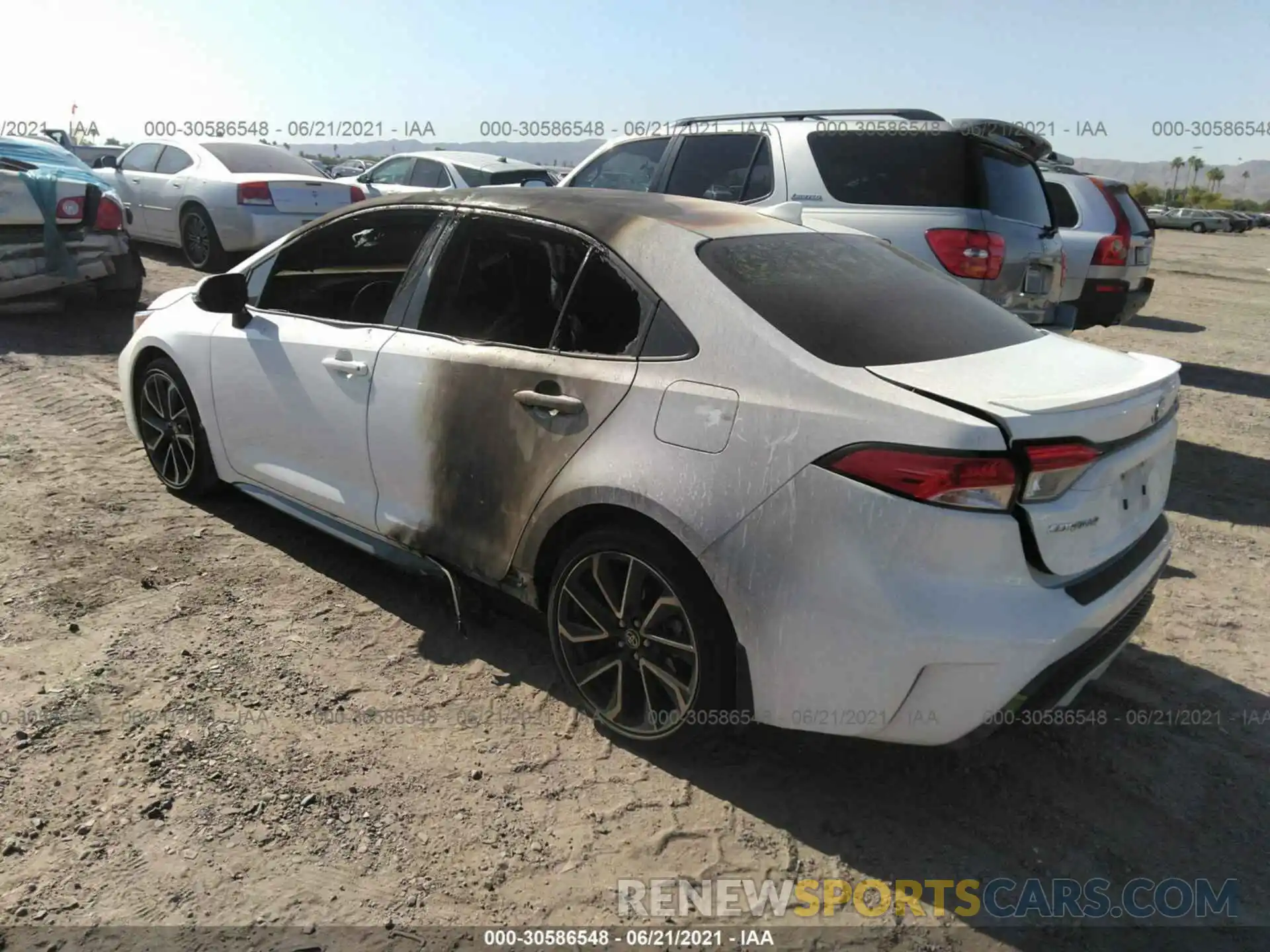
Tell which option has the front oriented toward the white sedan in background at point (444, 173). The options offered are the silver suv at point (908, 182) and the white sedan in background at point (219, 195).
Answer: the silver suv

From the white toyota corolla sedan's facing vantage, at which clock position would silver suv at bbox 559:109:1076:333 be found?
The silver suv is roughly at 2 o'clock from the white toyota corolla sedan.

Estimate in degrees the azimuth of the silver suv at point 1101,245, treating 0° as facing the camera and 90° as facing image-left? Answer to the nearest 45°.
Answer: approximately 135°

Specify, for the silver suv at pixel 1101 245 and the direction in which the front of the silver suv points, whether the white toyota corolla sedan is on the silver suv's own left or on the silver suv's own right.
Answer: on the silver suv's own left

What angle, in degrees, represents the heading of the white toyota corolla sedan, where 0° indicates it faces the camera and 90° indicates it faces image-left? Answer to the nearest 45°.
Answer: approximately 135°

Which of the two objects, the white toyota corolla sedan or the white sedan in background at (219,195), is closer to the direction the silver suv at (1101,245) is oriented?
the white sedan in background

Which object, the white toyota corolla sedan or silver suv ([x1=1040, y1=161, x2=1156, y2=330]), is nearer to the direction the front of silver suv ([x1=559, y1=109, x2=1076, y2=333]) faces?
the silver suv

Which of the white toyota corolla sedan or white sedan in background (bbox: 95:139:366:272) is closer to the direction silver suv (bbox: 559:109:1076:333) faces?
the white sedan in background

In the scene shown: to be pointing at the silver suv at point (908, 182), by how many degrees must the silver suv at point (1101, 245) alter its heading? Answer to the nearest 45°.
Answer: approximately 135° to its left

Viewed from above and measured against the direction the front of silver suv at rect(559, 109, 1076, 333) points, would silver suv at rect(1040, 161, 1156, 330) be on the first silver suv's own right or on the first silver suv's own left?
on the first silver suv's own right

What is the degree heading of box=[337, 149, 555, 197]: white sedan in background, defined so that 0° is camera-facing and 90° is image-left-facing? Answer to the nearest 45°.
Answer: approximately 135°

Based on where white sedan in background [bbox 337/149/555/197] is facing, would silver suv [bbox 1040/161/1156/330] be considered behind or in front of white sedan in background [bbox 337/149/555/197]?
behind

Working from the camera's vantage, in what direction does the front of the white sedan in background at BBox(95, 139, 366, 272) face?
facing away from the viewer and to the left of the viewer

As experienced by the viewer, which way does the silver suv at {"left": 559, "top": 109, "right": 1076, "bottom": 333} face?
facing away from the viewer and to the left of the viewer

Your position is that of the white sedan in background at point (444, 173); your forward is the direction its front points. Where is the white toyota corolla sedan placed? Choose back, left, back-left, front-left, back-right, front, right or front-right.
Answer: back-left
